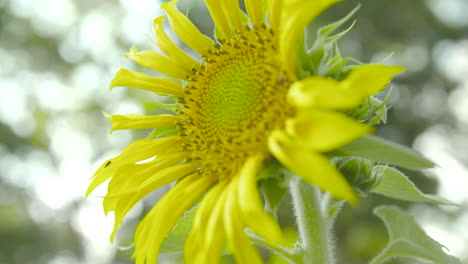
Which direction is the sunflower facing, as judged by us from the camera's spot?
facing the viewer and to the left of the viewer
